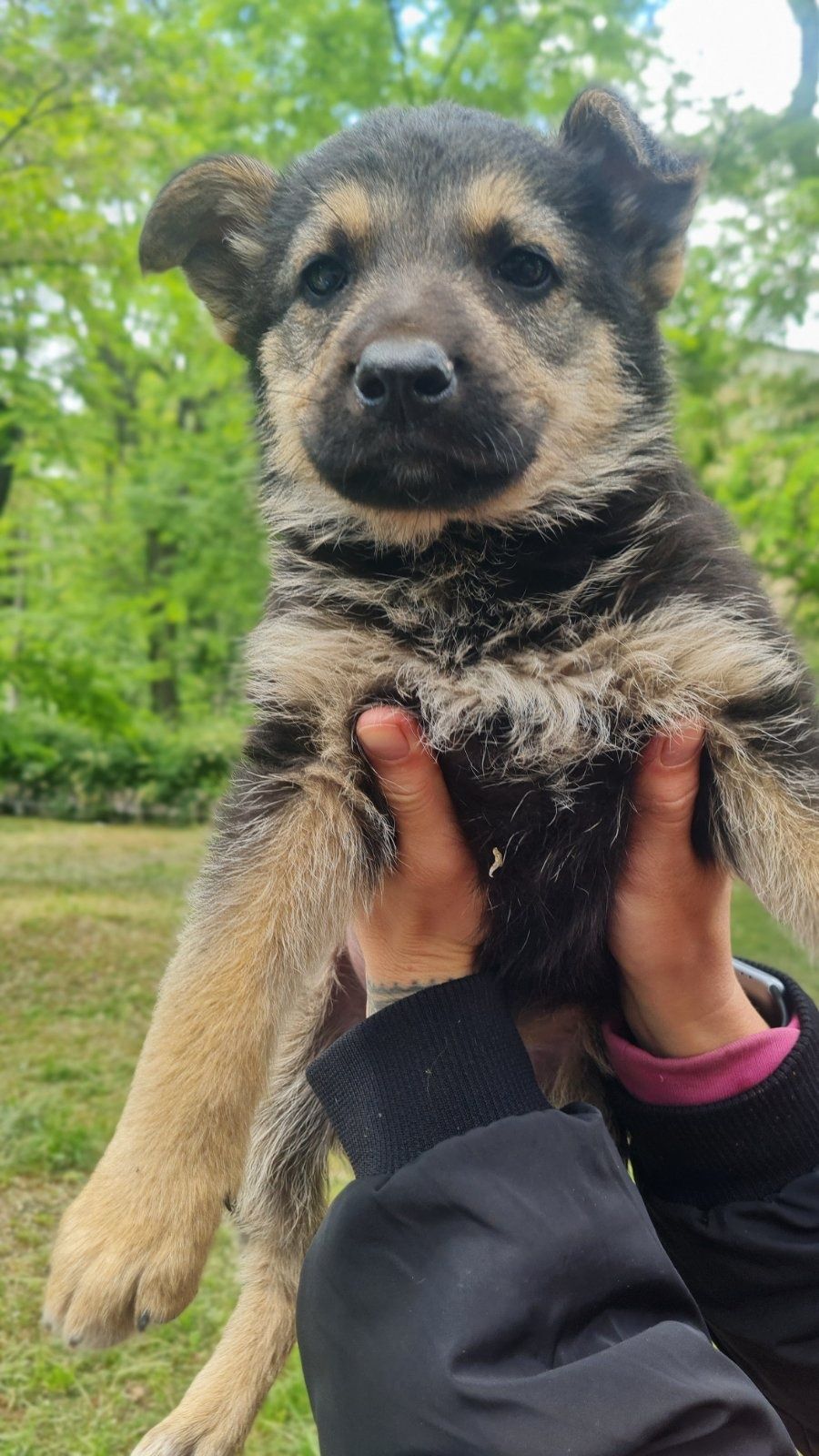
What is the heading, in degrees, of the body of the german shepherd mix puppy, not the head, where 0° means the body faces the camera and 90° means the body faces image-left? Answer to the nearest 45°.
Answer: approximately 0°

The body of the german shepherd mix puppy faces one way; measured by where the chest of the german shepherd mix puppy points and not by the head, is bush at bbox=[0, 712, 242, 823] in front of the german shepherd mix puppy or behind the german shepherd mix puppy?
behind
